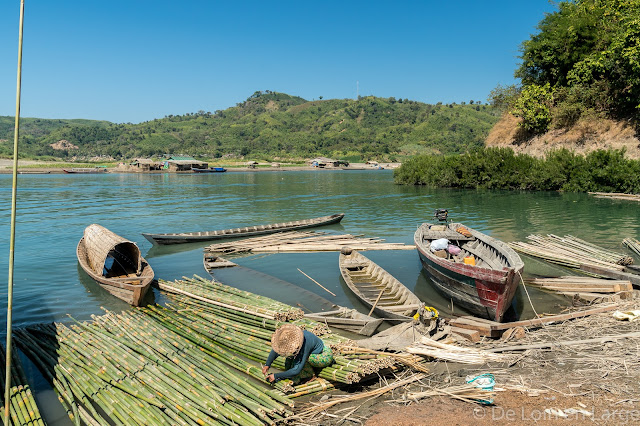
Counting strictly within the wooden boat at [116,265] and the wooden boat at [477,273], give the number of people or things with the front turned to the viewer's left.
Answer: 0

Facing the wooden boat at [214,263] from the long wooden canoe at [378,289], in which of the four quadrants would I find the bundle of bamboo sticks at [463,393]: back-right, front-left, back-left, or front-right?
back-left

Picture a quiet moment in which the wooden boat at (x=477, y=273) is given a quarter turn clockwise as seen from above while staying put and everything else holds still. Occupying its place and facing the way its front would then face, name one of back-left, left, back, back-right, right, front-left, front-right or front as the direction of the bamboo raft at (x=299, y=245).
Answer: right

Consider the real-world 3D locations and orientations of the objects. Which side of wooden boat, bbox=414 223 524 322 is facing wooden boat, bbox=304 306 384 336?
right

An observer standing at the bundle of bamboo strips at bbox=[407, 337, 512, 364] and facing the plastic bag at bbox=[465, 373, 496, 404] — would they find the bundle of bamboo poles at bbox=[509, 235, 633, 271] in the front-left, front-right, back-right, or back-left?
back-left

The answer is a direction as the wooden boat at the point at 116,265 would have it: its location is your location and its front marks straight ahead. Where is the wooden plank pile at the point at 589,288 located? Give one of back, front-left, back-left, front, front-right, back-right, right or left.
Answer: front

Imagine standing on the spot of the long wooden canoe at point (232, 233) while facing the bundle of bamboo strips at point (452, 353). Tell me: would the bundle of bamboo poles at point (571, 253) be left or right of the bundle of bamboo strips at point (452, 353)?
left

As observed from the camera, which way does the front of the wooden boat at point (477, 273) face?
facing the viewer and to the right of the viewer

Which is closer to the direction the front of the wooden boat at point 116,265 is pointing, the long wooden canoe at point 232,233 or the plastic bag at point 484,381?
the plastic bag

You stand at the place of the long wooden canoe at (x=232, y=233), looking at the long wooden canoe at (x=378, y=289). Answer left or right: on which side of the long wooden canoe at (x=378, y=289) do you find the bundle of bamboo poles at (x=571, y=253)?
left

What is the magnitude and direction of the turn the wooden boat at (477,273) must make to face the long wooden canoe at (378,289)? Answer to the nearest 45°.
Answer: approximately 135° to its right
